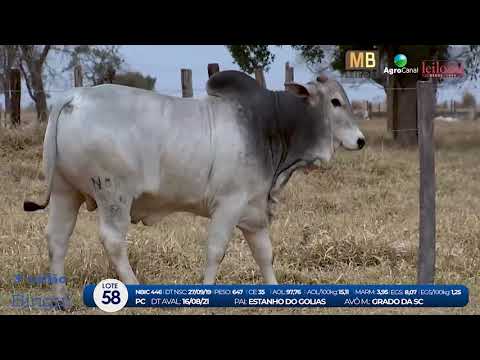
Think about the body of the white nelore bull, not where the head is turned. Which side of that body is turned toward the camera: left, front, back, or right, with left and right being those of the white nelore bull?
right

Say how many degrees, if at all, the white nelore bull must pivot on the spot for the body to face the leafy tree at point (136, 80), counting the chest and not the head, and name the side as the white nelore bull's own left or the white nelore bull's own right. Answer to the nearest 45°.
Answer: approximately 90° to the white nelore bull's own left

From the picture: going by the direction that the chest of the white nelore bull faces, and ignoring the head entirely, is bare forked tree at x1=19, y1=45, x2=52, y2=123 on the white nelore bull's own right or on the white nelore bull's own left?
on the white nelore bull's own left

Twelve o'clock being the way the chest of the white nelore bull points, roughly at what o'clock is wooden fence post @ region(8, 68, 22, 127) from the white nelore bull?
The wooden fence post is roughly at 8 o'clock from the white nelore bull.

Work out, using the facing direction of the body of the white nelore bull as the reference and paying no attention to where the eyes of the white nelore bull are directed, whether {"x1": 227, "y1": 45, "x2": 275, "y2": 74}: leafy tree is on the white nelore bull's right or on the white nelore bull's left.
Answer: on the white nelore bull's left

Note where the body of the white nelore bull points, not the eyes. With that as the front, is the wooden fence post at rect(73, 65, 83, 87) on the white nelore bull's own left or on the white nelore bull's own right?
on the white nelore bull's own left

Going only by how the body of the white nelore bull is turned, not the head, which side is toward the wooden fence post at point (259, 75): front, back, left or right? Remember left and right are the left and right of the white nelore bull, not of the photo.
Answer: left

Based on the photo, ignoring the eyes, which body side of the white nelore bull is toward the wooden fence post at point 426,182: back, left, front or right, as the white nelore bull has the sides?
front
